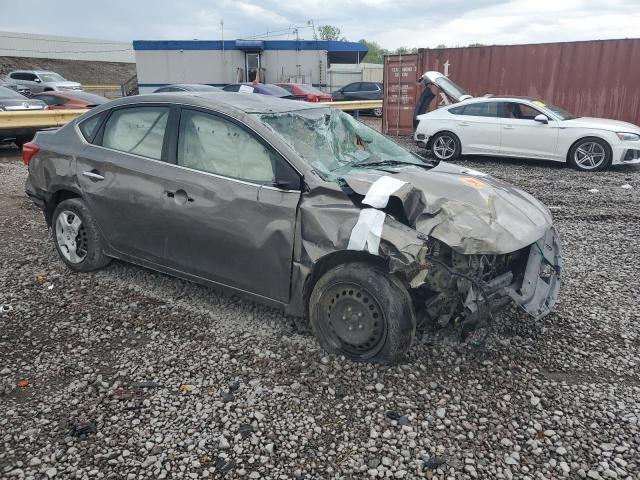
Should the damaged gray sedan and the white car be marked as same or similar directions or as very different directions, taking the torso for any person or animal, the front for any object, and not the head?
same or similar directions

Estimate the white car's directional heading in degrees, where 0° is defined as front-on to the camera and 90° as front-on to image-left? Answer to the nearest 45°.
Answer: approximately 270°

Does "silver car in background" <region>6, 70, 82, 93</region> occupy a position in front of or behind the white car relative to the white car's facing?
behind

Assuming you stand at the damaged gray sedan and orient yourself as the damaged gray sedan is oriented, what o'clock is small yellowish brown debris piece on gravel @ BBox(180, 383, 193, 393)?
The small yellowish brown debris piece on gravel is roughly at 3 o'clock from the damaged gray sedan.

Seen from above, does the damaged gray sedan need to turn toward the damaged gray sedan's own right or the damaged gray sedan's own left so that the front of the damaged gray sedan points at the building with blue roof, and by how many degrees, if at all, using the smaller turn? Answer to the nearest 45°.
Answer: approximately 135° to the damaged gray sedan's own left

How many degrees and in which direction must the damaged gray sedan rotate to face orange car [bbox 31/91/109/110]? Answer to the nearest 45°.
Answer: approximately 180°

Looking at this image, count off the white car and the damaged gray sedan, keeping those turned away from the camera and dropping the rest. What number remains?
0

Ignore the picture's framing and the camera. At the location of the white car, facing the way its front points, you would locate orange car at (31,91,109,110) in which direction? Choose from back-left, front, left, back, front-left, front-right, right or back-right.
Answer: back

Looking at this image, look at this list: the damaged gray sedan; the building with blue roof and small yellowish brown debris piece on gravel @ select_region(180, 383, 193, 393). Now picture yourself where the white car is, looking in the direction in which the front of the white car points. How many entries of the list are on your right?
2

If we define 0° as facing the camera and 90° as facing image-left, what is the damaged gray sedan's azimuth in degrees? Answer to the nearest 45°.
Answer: approximately 315°

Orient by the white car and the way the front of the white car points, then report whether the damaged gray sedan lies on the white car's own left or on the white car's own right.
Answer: on the white car's own right

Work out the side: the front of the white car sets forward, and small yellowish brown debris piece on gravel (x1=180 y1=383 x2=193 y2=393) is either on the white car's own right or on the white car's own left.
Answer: on the white car's own right

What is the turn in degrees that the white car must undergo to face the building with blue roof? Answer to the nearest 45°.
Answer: approximately 135° to its left

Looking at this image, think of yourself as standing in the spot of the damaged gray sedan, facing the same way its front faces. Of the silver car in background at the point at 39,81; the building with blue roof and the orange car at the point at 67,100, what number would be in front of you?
0

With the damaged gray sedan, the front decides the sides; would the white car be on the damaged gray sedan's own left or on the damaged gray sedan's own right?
on the damaged gray sedan's own left
